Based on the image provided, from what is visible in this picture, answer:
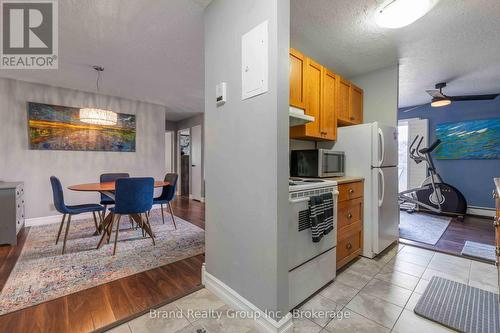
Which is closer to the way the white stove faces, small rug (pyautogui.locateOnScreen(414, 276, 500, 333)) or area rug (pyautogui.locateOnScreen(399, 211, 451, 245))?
the small rug

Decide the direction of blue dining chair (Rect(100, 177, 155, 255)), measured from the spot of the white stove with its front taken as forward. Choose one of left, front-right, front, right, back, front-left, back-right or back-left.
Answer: back-right

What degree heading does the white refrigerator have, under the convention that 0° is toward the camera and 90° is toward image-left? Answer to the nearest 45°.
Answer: approximately 315°

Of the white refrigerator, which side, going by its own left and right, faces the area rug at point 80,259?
right

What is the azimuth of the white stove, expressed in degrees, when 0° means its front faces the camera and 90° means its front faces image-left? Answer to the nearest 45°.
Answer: approximately 315°

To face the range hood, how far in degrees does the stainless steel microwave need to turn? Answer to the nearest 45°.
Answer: approximately 45° to its right

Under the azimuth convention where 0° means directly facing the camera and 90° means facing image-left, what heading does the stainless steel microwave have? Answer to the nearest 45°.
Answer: approximately 315°

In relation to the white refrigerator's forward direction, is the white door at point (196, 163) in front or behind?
behind

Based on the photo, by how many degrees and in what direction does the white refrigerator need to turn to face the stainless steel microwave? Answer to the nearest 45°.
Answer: approximately 90° to its right

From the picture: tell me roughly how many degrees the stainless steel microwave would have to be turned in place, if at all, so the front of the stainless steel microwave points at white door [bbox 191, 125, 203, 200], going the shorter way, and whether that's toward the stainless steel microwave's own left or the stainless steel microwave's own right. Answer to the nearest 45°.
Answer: approximately 180°

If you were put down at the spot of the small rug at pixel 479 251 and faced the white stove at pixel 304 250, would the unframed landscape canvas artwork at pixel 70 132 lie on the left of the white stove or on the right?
right

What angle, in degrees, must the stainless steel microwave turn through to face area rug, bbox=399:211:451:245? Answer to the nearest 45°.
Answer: approximately 90° to its left
